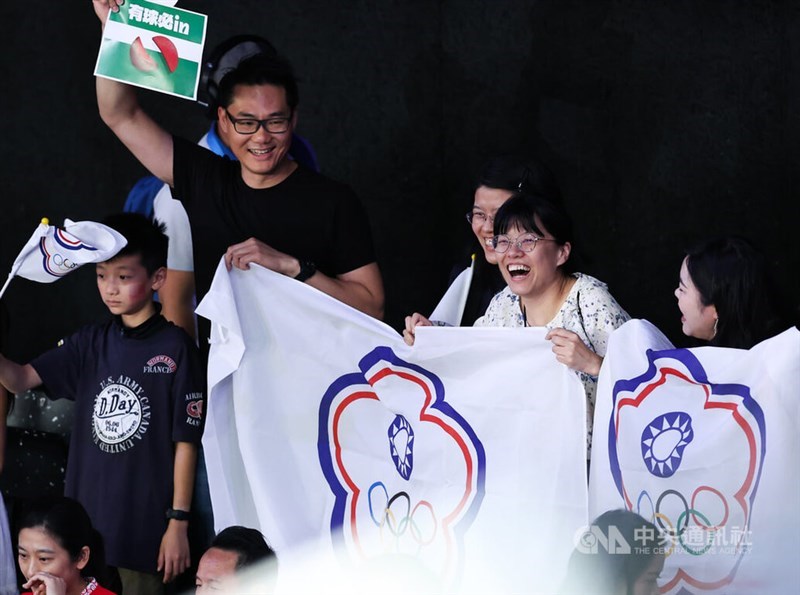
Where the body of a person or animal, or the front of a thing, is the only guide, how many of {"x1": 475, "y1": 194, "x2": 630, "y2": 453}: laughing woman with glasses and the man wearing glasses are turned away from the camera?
0

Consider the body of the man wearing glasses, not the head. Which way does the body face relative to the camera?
toward the camera

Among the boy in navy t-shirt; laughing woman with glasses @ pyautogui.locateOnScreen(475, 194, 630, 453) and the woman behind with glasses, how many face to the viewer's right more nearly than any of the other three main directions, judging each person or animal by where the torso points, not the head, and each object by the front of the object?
0

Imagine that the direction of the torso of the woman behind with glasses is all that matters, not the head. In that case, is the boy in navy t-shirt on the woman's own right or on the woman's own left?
on the woman's own right

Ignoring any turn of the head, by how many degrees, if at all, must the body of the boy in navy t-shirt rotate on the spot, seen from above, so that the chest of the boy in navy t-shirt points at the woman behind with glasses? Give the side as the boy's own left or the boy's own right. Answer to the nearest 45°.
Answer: approximately 135° to the boy's own left

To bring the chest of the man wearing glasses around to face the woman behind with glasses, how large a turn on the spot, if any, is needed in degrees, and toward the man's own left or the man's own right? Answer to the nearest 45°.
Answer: approximately 90° to the man's own left

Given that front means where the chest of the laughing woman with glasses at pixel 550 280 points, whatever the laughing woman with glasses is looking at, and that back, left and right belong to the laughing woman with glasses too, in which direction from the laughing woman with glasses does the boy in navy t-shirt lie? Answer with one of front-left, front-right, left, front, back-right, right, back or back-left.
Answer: front-right

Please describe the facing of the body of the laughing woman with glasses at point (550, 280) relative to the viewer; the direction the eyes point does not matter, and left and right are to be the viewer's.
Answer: facing the viewer and to the left of the viewer
